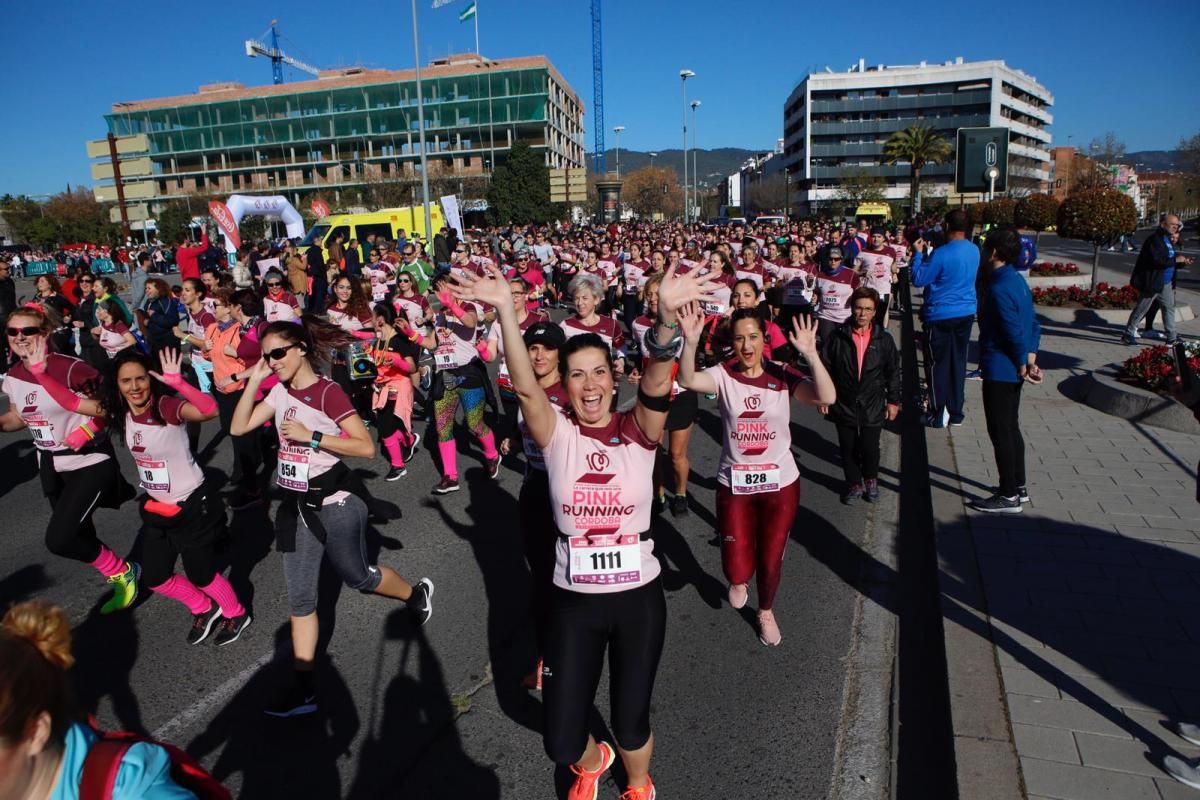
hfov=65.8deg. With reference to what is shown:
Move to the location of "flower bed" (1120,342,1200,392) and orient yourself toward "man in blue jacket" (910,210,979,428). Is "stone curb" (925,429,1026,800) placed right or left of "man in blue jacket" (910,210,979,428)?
left

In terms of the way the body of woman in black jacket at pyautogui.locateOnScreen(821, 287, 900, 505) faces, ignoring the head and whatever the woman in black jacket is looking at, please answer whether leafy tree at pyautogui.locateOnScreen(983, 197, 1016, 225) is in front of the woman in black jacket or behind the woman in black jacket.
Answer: behind

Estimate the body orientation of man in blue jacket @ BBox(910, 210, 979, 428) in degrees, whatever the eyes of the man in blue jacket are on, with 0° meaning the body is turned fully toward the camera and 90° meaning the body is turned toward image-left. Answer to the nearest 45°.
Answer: approximately 135°

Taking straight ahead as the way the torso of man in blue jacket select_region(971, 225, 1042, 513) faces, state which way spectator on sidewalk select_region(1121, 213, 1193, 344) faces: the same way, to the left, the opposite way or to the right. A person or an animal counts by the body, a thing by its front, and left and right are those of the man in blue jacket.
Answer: the opposite way

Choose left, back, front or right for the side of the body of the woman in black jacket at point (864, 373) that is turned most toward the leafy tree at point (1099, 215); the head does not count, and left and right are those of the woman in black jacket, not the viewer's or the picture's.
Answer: back

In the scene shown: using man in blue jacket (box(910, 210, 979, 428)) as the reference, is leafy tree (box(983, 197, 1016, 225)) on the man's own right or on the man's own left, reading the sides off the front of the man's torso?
on the man's own right

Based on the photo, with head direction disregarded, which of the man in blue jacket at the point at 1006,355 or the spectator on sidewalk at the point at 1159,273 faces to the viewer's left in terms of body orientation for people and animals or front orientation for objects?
the man in blue jacket

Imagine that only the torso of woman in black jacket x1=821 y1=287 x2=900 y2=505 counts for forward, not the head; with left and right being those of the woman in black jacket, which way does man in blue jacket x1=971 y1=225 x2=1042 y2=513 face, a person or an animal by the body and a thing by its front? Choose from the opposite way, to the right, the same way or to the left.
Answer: to the right
